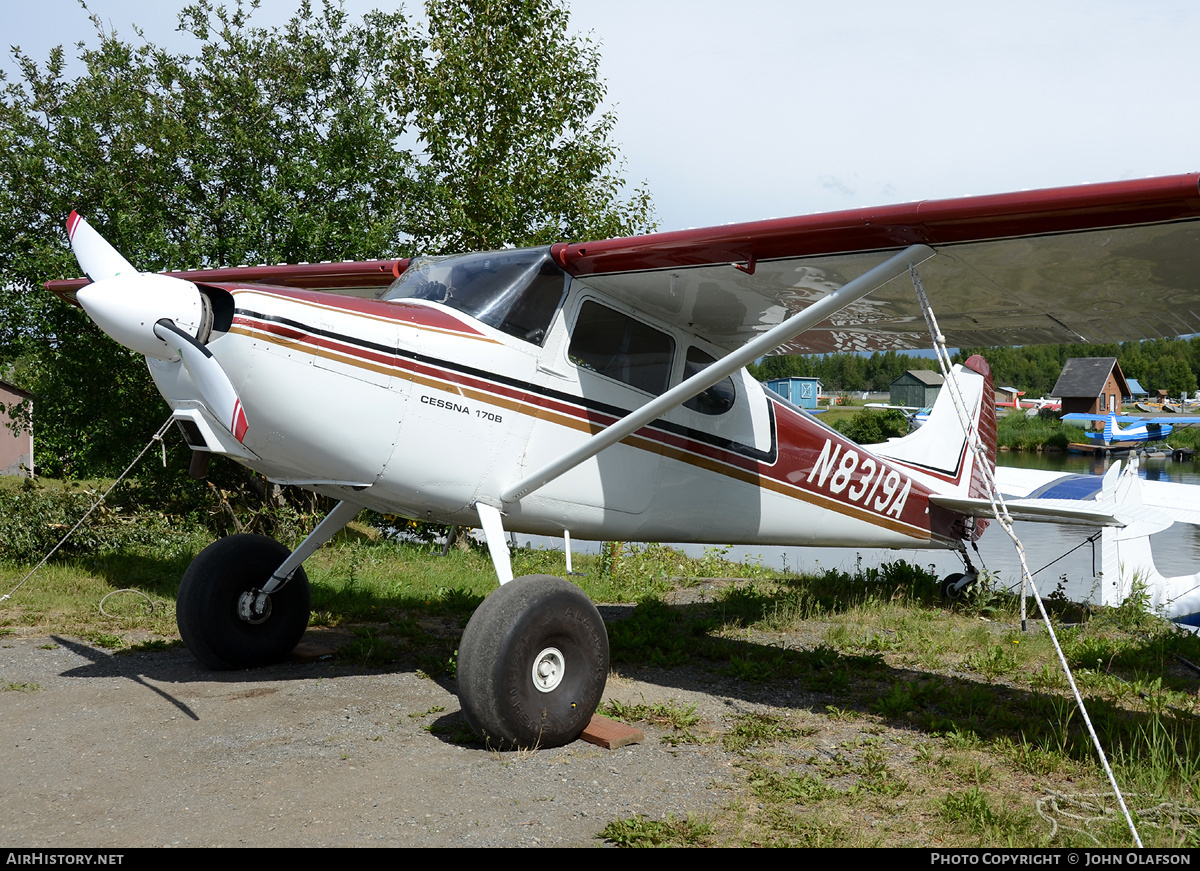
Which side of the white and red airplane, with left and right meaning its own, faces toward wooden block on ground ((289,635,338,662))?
right

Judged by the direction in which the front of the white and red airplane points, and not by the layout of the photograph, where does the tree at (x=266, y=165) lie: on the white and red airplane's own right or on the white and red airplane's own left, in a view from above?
on the white and red airplane's own right

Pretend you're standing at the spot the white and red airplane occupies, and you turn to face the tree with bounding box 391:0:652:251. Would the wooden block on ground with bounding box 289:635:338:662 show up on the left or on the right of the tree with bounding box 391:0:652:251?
left

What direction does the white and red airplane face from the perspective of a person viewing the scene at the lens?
facing the viewer and to the left of the viewer

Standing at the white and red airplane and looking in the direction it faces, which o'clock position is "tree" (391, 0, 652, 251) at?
The tree is roughly at 4 o'clock from the white and red airplane.
